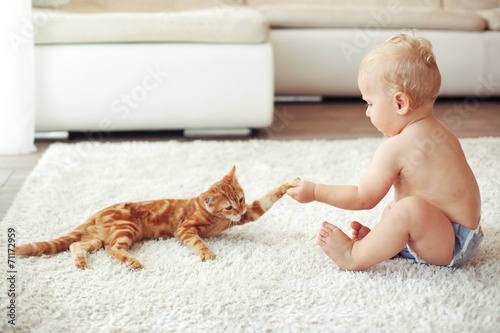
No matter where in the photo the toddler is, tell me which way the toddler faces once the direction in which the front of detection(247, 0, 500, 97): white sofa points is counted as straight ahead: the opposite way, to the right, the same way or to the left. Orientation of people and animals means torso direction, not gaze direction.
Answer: to the right

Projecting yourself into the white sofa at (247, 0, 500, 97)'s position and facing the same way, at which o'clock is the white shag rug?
The white shag rug is roughly at 12 o'clock from the white sofa.

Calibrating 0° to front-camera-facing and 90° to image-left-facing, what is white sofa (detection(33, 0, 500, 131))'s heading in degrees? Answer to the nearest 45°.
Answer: approximately 0°

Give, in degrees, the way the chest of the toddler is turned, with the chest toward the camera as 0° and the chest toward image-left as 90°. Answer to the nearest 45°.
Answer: approximately 90°

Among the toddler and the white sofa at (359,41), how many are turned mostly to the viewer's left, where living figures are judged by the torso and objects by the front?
1

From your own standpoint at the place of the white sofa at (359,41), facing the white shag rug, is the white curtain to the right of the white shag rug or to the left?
right

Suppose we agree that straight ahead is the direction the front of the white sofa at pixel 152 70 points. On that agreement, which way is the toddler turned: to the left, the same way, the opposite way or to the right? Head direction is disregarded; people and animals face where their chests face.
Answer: to the right

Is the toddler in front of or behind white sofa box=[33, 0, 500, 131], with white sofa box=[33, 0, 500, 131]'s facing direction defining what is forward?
in front

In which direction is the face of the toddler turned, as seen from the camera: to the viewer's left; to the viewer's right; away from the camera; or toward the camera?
to the viewer's left
